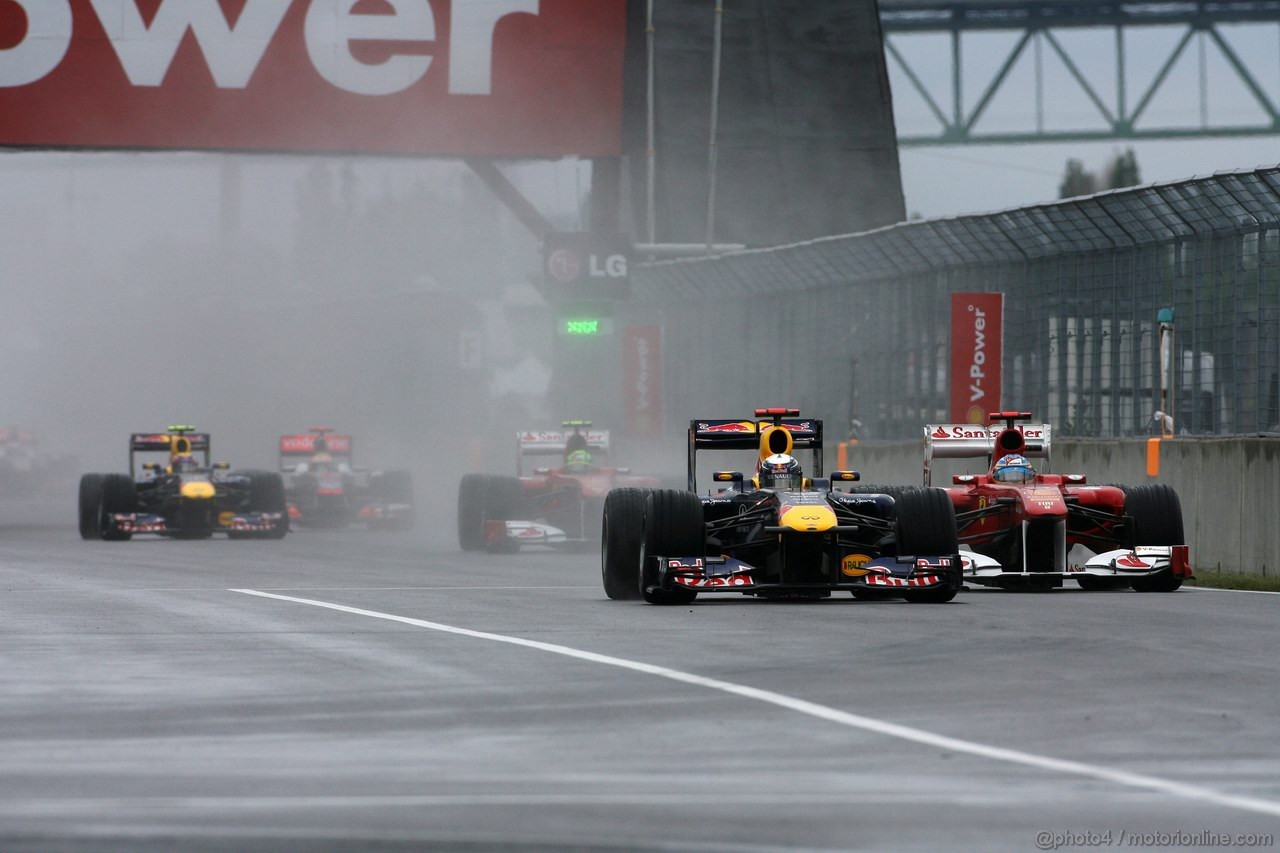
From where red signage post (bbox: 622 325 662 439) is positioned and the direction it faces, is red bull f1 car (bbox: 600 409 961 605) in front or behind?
in front

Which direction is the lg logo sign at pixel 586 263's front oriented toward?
toward the camera

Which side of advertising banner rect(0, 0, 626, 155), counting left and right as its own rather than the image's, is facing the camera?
front

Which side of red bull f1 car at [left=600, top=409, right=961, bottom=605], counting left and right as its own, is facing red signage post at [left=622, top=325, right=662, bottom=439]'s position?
back

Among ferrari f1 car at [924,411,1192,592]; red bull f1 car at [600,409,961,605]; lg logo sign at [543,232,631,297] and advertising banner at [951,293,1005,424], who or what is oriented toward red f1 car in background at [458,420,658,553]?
the lg logo sign

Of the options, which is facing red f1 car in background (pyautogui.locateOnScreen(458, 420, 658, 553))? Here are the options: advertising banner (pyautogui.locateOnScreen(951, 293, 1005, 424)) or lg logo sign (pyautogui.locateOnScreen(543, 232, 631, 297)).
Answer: the lg logo sign

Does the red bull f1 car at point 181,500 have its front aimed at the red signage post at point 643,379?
no

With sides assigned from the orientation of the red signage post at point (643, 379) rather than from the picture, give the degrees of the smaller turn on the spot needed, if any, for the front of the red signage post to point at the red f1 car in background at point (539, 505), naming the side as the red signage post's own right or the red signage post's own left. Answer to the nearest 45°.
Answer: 0° — it already faces it

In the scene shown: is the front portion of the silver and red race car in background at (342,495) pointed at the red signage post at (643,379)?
no

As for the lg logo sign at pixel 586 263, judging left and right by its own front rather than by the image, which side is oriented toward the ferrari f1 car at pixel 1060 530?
front

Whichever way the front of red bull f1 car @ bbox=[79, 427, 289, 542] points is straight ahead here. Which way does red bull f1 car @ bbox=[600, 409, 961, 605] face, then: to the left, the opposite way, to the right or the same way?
the same way

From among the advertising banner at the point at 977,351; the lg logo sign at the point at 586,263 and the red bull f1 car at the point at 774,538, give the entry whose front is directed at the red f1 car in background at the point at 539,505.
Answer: the lg logo sign

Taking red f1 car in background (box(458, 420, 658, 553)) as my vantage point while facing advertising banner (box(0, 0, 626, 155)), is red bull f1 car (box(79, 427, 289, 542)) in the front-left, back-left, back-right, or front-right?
front-left

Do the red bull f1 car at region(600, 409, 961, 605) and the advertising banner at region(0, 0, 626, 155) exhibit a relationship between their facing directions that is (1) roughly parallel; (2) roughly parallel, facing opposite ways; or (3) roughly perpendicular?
roughly parallel

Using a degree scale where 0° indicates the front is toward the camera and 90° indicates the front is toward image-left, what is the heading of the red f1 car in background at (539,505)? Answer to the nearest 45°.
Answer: approximately 0°

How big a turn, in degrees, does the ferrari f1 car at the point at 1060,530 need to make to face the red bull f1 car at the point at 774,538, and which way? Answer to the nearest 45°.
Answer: approximately 45° to its right

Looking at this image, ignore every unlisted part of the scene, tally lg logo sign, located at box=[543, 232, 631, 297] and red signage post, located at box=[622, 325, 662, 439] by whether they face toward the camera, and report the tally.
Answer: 2

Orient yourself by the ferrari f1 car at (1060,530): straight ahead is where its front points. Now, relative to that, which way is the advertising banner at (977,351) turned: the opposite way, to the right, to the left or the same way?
the same way
